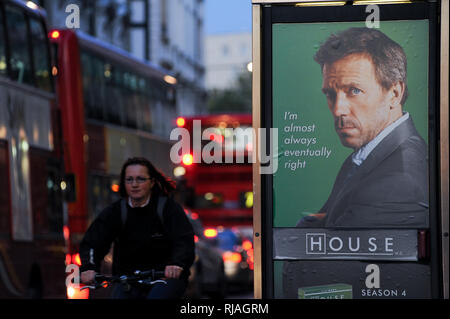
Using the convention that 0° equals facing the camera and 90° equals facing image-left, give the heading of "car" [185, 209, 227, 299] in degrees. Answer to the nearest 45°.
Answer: approximately 180°

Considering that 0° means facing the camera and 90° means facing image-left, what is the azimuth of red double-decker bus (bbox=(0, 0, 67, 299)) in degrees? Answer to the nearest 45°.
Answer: approximately 225°

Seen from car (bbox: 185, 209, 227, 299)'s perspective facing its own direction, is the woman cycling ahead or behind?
behind

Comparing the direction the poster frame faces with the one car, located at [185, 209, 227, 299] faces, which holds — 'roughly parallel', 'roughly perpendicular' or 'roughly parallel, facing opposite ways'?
roughly parallel, facing opposite ways

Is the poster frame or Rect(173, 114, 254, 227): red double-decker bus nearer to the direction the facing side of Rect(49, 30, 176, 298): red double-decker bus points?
the red double-decker bus

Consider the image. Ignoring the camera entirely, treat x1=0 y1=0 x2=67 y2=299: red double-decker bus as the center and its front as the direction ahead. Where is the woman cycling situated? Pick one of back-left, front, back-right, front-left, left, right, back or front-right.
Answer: back-right

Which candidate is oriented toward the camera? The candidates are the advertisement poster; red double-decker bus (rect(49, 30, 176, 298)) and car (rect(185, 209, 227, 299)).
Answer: the advertisement poster

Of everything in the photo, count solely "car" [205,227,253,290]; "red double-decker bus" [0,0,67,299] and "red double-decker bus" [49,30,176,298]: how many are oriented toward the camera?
0

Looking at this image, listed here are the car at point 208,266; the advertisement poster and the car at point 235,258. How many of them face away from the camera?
2

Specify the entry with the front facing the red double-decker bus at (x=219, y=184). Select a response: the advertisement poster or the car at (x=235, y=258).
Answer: the car

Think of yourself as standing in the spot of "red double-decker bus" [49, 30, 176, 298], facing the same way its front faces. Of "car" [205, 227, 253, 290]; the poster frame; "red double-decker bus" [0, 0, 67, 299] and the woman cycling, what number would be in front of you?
1

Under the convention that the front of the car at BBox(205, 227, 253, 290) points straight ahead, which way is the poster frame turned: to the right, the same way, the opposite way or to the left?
the opposite way

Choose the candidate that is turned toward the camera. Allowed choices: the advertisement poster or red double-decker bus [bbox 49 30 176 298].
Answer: the advertisement poster

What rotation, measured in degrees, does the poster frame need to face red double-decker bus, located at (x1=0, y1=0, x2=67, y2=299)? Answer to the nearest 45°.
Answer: approximately 135° to its right

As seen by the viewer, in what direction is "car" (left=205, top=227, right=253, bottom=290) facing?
away from the camera

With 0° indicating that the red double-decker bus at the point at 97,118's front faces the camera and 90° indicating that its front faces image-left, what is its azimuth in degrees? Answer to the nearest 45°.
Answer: approximately 225°

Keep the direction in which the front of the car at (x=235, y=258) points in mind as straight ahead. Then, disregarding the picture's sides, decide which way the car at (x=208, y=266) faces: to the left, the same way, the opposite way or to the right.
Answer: the same way

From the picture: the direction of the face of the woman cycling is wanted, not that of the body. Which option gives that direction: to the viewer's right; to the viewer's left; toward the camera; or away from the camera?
toward the camera
